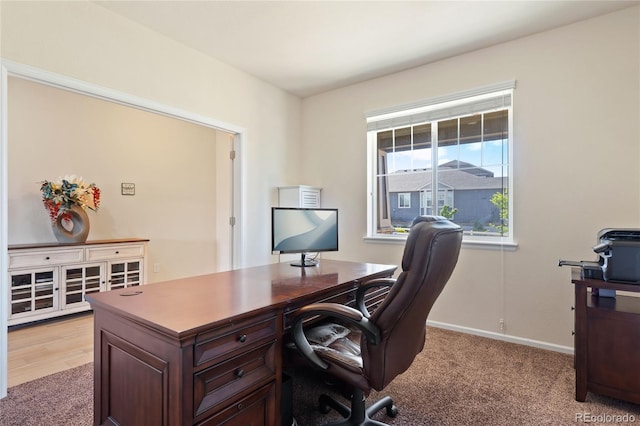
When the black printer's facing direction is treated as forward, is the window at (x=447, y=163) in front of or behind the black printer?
in front

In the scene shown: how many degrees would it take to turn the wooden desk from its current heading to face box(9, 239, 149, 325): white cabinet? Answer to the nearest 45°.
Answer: approximately 180°

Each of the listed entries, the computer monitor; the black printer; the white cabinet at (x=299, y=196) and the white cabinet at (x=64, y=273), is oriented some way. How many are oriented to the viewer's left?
1

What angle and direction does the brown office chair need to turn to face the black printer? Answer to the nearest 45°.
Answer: approximately 90° to its right

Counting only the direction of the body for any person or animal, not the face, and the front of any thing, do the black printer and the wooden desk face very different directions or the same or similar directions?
very different directions

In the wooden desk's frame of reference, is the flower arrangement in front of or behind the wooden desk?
behind

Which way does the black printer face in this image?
to the viewer's left

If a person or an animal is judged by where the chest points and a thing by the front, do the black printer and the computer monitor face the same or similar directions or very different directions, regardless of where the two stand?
very different directions

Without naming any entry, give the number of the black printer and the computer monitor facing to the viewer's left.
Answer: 1

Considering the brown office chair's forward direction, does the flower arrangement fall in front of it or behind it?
in front
